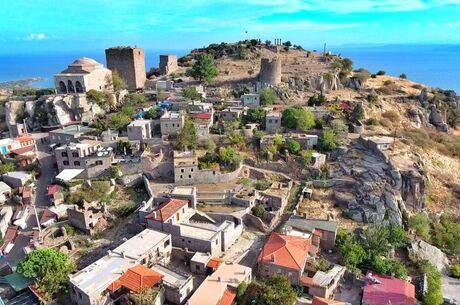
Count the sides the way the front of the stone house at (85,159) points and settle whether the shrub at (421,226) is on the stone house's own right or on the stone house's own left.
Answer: on the stone house's own left

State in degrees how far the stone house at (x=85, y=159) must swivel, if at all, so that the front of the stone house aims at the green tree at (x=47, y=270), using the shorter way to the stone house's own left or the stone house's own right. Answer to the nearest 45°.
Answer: approximately 45° to the stone house's own left

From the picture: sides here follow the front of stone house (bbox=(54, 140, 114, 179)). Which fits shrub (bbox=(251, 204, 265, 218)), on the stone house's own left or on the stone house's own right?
on the stone house's own left

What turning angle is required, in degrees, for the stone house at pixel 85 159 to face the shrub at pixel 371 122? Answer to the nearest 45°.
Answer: approximately 135° to its left

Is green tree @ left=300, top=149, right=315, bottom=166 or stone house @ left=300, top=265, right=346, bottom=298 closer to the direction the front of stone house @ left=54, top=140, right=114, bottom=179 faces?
the stone house

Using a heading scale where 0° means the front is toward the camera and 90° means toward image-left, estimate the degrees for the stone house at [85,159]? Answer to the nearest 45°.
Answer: approximately 45°

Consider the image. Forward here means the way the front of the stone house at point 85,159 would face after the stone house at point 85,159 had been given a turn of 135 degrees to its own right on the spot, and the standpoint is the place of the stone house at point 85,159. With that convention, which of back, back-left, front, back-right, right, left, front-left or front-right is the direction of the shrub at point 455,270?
back-right

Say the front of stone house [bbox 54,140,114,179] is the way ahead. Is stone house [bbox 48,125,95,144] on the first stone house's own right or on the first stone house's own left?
on the first stone house's own right

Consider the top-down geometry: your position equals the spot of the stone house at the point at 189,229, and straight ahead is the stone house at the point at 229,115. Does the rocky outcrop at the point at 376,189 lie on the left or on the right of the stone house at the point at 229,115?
right

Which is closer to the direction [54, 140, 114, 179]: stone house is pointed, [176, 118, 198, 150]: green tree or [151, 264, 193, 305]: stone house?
the stone house

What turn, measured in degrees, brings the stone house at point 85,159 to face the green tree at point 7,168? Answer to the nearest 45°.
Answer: approximately 90° to its right

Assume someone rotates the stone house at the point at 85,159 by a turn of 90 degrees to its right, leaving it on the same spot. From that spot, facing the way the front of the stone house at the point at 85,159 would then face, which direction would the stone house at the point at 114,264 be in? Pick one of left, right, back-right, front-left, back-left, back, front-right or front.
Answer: back-left

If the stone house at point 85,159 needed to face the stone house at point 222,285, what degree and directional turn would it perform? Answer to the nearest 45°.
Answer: approximately 45° to its left

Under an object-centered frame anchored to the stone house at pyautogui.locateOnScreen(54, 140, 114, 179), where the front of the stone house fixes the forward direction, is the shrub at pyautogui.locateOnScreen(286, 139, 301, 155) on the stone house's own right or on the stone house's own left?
on the stone house's own left

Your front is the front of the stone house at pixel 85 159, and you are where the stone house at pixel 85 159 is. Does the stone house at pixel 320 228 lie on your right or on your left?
on your left

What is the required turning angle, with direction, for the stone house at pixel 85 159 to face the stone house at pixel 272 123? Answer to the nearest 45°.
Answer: approximately 135° to its left

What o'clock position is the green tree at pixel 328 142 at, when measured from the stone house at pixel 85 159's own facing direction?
The green tree is roughly at 8 o'clock from the stone house.

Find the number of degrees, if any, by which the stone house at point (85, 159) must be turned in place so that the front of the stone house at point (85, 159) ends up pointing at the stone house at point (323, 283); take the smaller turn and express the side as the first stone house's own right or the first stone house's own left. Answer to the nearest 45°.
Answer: approximately 90° to the first stone house's own left
